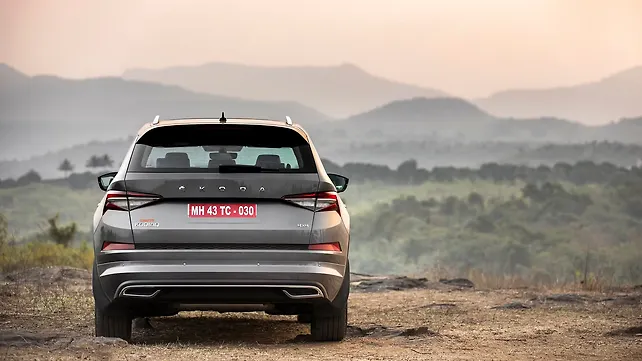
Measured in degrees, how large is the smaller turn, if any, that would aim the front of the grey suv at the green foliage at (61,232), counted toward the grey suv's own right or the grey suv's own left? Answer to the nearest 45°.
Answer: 0° — it already faces it

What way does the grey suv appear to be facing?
away from the camera
